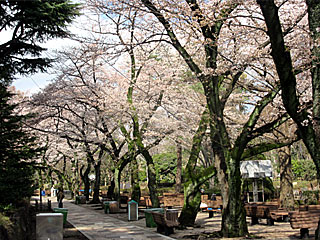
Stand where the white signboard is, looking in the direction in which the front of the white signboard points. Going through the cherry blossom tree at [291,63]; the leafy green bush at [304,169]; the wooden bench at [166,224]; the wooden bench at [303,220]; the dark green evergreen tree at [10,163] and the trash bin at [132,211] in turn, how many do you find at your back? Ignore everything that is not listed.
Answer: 1

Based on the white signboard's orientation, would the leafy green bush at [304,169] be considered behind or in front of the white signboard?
behind

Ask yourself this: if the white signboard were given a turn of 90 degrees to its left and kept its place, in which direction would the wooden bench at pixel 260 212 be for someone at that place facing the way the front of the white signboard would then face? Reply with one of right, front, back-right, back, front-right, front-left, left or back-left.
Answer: right

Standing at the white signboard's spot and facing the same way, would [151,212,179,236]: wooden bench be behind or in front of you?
in front

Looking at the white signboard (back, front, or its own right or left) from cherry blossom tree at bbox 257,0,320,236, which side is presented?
front

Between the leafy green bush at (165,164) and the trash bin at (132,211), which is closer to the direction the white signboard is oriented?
the trash bin

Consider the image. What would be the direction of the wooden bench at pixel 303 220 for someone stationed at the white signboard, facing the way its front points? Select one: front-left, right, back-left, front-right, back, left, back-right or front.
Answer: front

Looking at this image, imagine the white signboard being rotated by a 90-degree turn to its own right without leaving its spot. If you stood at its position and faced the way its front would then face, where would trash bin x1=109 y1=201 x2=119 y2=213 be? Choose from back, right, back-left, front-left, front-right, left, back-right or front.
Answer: front

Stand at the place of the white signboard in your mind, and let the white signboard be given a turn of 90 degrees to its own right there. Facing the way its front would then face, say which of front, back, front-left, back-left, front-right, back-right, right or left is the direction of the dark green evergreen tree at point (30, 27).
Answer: front-left

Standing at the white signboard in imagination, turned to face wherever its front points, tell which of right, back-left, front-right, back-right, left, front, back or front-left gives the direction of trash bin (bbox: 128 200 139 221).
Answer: front-right

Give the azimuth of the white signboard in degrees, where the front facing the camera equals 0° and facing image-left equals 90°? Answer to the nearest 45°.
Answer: approximately 0°

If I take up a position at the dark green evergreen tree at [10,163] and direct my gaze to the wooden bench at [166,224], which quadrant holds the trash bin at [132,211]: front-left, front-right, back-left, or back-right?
front-left
